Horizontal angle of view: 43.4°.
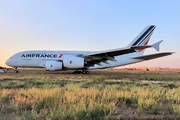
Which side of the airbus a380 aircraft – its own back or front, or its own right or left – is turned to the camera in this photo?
left
